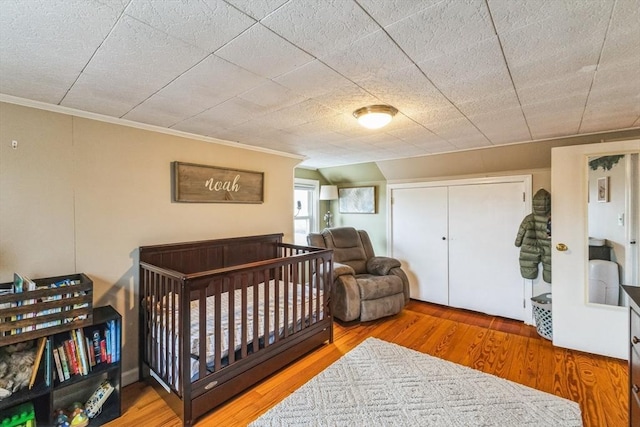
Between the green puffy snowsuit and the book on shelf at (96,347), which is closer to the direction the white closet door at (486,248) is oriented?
the book on shelf
